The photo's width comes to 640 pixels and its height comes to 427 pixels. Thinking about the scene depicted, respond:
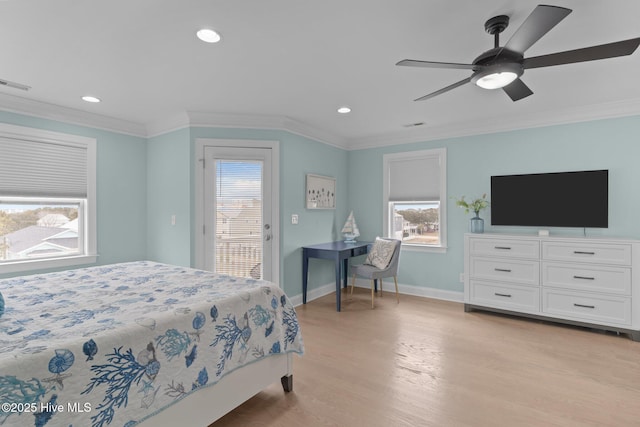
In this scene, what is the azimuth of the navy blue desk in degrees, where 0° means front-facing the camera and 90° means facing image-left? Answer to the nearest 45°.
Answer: approximately 315°

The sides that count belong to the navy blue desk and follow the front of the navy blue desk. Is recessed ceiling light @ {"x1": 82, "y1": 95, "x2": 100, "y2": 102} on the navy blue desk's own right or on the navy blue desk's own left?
on the navy blue desk's own right

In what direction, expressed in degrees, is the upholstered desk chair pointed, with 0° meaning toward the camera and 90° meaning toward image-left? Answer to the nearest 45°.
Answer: approximately 45°

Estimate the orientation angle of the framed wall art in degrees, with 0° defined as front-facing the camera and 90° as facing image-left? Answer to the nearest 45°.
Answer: approximately 315°

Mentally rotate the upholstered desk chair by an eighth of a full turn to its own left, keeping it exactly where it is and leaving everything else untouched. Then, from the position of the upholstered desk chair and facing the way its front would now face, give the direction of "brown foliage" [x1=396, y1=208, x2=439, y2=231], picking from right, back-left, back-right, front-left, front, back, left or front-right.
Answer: back-left

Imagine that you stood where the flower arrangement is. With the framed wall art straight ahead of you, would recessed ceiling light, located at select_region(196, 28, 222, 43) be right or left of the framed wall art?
left

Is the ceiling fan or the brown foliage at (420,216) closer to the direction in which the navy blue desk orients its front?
the ceiling fan

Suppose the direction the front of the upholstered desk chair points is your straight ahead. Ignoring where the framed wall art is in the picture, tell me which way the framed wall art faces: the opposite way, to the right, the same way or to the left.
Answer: to the left

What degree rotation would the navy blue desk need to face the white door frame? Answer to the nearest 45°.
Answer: approximately 135° to its right

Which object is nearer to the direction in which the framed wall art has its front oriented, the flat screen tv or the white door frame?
the flat screen tv

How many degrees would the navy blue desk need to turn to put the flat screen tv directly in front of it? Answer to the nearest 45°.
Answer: approximately 45° to its left
